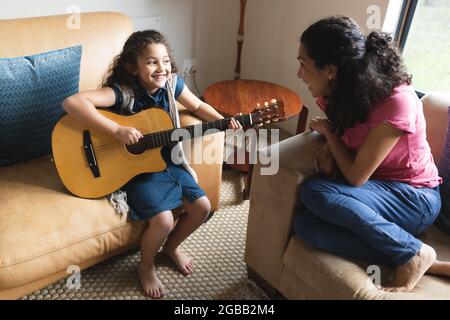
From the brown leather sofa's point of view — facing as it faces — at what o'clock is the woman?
The woman is roughly at 11 o'clock from the brown leather sofa.

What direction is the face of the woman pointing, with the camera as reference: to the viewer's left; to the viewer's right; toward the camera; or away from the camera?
to the viewer's left

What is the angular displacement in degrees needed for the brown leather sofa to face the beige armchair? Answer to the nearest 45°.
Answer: approximately 45° to its left

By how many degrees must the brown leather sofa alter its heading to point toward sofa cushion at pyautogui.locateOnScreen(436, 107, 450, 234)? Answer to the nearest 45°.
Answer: approximately 45° to its left

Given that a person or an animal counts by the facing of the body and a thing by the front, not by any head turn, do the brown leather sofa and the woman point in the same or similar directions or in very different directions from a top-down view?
very different directions

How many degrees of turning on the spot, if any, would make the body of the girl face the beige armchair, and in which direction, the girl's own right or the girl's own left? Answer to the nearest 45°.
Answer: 0° — they already face it

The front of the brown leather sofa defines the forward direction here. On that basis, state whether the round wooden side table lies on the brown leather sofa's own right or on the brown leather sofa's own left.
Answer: on the brown leather sofa's own left

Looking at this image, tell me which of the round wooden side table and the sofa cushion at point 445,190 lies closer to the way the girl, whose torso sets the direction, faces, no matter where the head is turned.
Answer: the sofa cushion

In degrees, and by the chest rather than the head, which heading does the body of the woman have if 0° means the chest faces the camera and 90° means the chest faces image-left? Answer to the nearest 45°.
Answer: approximately 90°

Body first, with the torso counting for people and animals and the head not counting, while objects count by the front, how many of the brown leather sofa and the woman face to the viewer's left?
1

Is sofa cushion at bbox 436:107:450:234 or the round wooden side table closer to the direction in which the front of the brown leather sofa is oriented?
the sofa cushion
